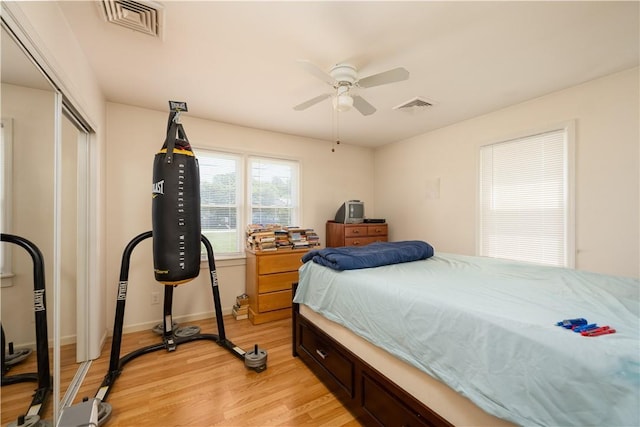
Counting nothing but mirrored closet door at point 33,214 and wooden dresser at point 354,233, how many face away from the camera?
0

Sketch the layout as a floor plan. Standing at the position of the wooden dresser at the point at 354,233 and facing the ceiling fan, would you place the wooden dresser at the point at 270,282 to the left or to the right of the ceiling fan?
right

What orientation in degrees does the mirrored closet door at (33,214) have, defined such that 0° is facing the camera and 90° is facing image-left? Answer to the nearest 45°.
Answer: approximately 270°

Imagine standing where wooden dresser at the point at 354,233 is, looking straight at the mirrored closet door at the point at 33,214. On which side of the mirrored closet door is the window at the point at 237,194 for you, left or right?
right

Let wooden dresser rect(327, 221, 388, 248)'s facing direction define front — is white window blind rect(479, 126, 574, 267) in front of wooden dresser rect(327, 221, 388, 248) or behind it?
in front

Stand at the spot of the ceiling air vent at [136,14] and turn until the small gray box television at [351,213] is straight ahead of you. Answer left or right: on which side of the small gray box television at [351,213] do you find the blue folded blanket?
right

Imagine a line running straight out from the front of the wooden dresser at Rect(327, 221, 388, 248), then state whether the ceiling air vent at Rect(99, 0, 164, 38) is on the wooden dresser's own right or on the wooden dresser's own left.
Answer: on the wooden dresser's own right

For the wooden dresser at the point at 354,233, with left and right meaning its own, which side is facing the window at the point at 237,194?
right

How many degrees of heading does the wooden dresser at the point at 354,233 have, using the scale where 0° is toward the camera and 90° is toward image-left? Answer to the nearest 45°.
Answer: approximately 315°

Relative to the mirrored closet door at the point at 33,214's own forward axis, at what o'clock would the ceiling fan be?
The ceiling fan is roughly at 1 o'clock from the mirrored closet door.

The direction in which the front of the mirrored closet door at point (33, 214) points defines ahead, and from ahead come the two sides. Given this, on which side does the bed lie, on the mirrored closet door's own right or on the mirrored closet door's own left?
on the mirrored closet door's own right

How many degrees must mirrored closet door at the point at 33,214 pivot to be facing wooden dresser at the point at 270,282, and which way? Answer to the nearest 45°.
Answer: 0° — it already faces it

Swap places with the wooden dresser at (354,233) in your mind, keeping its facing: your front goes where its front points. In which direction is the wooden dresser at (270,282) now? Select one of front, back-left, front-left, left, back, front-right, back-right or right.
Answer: right

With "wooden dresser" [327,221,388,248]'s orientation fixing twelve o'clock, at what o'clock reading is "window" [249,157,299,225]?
The window is roughly at 4 o'clock from the wooden dresser.

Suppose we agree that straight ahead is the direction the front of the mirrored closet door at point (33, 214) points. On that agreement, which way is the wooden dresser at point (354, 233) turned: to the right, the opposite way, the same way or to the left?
to the right
